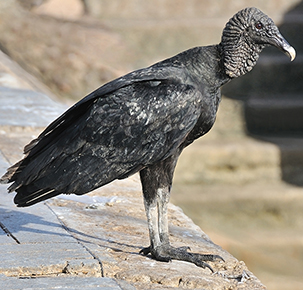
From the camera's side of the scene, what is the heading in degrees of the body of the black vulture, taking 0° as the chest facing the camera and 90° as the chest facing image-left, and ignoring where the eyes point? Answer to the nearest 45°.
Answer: approximately 270°
